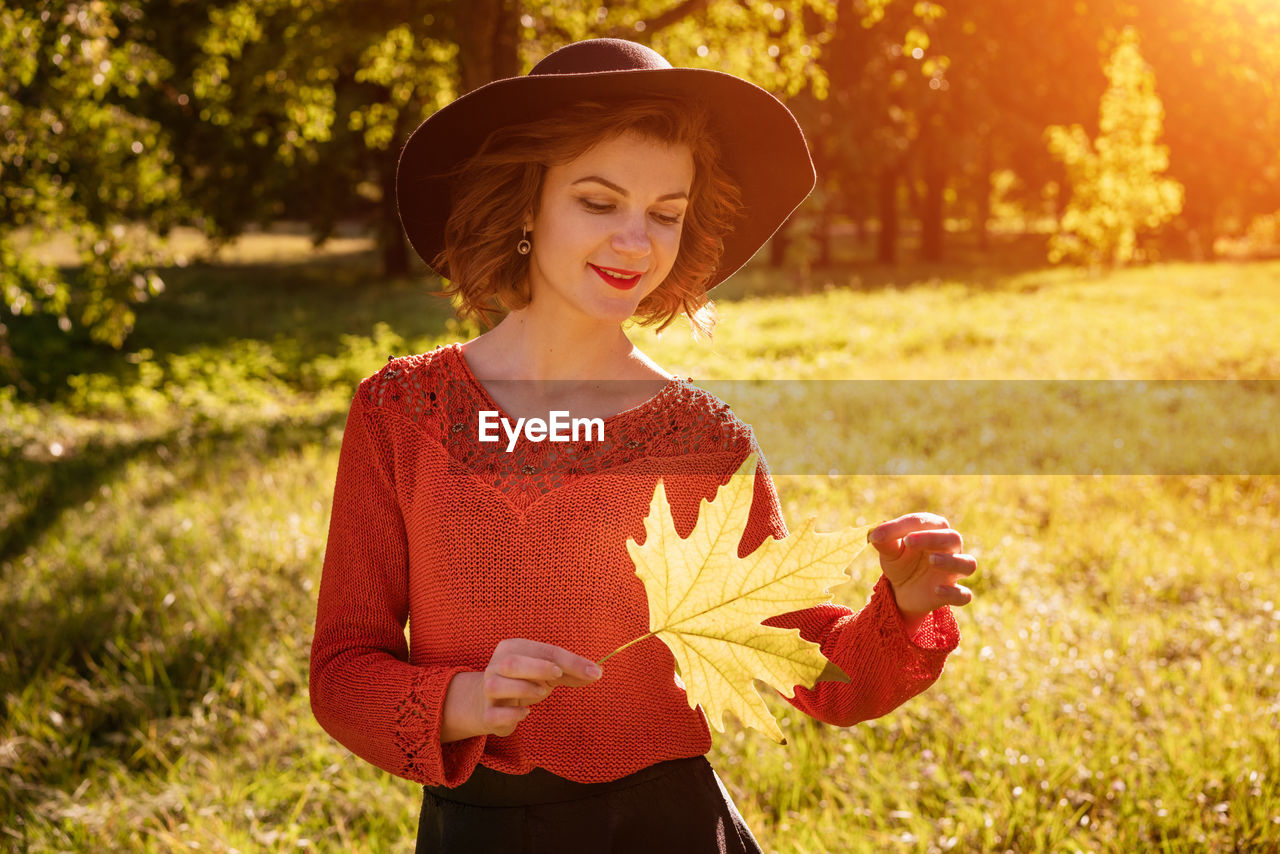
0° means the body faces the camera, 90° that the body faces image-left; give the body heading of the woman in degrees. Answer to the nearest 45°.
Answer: approximately 0°

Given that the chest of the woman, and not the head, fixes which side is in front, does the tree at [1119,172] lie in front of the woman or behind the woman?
behind

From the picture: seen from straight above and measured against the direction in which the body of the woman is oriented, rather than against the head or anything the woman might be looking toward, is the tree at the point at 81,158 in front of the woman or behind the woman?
behind

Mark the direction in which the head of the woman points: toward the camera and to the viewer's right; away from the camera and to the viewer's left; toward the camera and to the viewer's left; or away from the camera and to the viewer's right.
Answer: toward the camera and to the viewer's right
